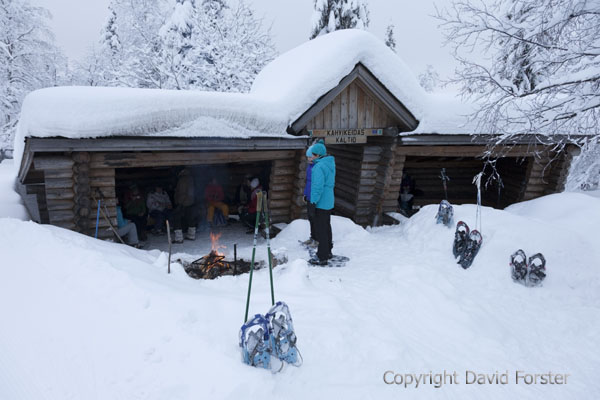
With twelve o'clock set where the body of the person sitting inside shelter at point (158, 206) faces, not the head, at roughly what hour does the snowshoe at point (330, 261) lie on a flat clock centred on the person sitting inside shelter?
The snowshoe is roughly at 11 o'clock from the person sitting inside shelter.

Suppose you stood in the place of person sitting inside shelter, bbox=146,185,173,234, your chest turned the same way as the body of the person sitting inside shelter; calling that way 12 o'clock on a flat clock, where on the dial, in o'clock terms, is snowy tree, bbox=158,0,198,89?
The snowy tree is roughly at 6 o'clock from the person sitting inside shelter.

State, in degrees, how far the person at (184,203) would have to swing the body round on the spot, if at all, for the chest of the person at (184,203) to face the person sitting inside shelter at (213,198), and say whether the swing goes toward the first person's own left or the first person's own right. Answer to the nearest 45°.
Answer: approximately 135° to the first person's own left

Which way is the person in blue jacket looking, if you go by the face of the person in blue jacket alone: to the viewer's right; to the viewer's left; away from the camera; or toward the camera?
to the viewer's left

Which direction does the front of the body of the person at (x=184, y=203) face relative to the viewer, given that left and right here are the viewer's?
facing the viewer

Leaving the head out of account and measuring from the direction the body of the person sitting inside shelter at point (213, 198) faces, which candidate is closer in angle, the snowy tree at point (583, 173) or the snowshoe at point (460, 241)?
the snowshoe

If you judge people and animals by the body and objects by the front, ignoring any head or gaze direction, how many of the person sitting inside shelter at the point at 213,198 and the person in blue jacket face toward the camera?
1

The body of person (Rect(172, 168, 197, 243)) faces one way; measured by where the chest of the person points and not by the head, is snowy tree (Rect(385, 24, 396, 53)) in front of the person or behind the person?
behind

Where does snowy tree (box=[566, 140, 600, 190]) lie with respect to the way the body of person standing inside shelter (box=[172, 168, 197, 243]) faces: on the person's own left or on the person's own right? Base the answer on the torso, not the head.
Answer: on the person's own left

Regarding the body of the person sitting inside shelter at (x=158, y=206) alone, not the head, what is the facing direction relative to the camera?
toward the camera

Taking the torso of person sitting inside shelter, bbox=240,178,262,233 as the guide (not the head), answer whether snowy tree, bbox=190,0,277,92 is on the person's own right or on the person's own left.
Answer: on the person's own right

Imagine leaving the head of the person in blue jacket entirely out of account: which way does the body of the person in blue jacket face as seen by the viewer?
to the viewer's left

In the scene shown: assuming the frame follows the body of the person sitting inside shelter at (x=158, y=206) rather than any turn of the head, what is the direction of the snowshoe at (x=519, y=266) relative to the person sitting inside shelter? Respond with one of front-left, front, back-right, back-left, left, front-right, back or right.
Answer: front-left

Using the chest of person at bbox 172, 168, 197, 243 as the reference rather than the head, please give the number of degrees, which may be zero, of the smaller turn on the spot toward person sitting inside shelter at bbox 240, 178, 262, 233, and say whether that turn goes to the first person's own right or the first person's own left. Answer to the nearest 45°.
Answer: approximately 90° to the first person's own left

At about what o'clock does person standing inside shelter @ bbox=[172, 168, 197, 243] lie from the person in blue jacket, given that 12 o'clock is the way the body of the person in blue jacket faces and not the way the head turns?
The person standing inside shelter is roughly at 1 o'clock from the person in blue jacket.
